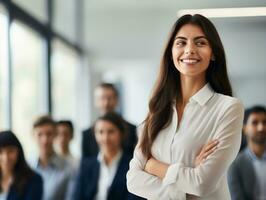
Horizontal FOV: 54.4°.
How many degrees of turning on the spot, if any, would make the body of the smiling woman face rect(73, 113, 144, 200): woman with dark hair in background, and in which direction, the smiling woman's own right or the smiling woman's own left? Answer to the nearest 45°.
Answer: approximately 90° to the smiling woman's own right

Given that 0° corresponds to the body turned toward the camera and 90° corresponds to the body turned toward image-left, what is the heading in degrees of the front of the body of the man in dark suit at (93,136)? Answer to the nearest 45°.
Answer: approximately 0°

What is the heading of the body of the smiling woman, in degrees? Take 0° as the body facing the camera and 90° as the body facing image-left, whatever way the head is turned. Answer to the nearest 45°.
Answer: approximately 45°

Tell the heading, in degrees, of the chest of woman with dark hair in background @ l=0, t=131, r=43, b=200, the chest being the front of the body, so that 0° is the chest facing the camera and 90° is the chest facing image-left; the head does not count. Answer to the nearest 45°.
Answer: approximately 45°

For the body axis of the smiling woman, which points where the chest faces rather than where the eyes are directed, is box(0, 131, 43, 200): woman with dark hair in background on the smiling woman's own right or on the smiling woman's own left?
on the smiling woman's own right
